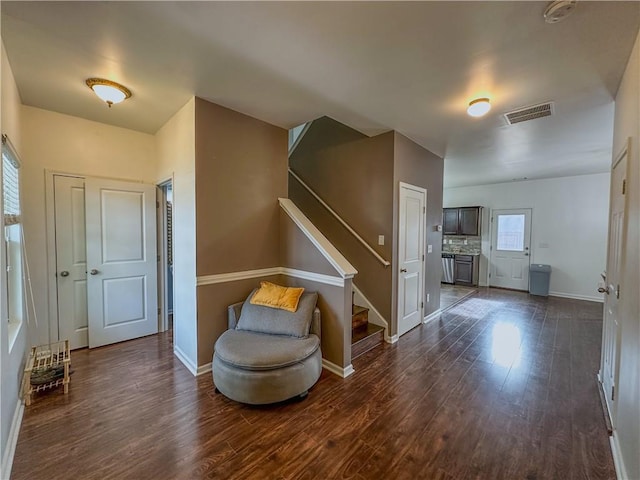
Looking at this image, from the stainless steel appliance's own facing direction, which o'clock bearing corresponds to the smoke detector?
The smoke detector is roughly at 12 o'clock from the stainless steel appliance.

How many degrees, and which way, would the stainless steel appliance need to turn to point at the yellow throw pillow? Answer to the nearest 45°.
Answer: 0° — it already faces it

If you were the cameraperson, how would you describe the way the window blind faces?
facing to the right of the viewer

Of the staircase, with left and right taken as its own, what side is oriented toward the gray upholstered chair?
right

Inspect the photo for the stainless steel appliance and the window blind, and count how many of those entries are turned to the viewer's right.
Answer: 1

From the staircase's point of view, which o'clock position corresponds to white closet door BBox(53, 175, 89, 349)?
The white closet door is roughly at 4 o'clock from the staircase.

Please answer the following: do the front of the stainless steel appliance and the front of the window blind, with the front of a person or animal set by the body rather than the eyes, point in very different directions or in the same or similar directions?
very different directions

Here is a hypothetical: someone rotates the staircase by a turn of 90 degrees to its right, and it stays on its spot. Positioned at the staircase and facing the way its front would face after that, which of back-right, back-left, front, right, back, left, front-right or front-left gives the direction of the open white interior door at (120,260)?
front-right

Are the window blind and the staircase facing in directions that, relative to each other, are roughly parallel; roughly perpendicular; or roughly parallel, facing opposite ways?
roughly perpendicular

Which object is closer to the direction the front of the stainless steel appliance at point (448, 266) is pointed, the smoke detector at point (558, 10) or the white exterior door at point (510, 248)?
the smoke detector
